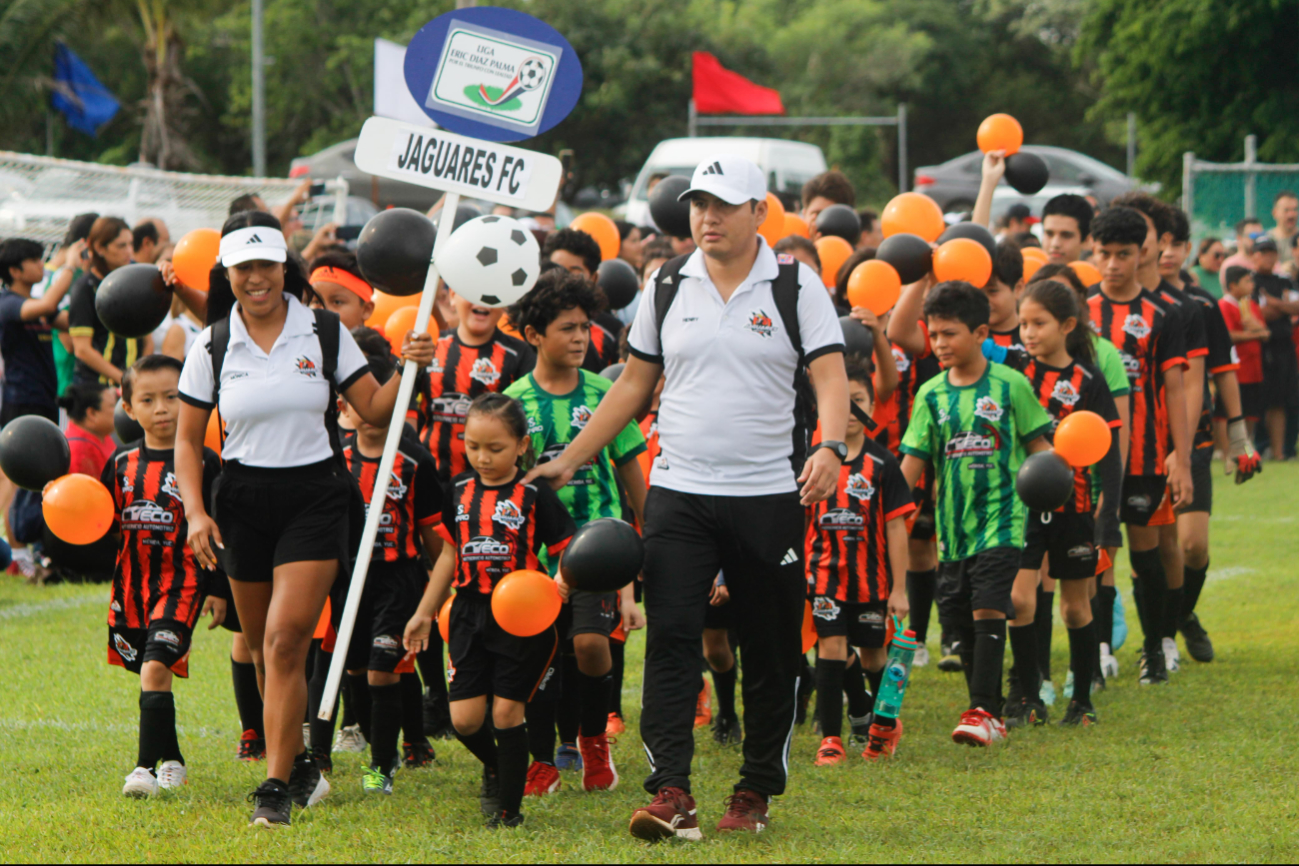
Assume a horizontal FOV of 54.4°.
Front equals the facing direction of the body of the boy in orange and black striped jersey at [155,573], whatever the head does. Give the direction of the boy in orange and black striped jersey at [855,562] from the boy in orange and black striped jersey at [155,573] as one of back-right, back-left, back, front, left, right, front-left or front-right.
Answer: left

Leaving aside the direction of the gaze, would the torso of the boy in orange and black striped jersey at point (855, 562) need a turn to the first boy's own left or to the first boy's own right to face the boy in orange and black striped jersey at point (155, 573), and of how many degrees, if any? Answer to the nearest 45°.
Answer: approximately 90° to the first boy's own right

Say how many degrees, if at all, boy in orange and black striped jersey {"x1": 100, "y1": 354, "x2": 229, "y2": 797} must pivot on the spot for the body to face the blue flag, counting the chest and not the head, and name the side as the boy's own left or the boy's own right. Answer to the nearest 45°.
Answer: approximately 180°

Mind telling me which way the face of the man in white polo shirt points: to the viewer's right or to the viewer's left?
to the viewer's left

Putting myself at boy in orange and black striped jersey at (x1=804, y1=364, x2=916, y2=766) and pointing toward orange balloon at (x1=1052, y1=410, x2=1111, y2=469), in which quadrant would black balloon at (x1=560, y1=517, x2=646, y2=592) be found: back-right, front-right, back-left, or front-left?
back-right

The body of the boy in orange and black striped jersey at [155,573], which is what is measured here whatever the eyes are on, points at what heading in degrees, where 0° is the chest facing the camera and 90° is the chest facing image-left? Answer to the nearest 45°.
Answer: approximately 0°

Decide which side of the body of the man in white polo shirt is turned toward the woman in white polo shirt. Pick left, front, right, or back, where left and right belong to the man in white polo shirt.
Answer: right

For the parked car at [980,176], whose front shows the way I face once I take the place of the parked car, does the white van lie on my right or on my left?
on my right

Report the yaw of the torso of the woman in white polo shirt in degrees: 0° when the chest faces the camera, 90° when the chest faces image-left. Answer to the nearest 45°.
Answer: approximately 0°

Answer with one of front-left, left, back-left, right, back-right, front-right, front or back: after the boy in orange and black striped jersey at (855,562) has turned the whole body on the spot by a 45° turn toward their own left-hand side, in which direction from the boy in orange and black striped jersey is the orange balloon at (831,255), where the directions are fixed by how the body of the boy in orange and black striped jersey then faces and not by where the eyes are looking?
back-left
